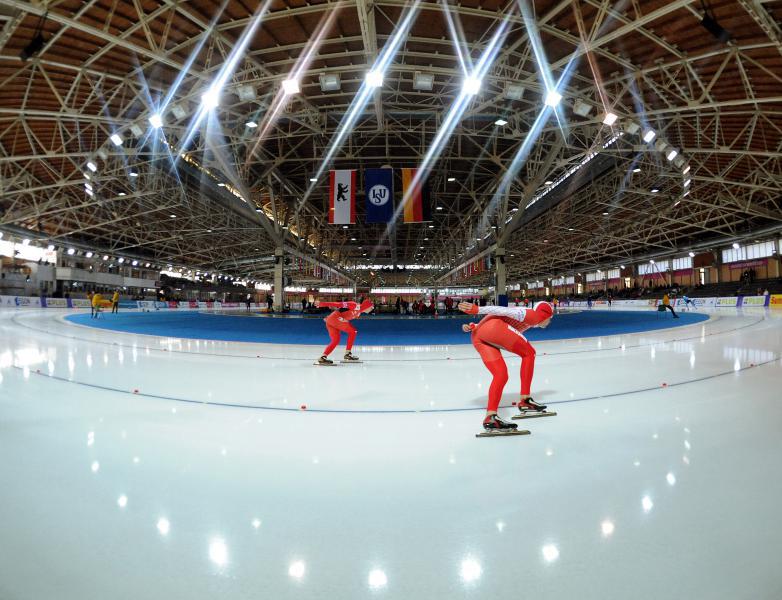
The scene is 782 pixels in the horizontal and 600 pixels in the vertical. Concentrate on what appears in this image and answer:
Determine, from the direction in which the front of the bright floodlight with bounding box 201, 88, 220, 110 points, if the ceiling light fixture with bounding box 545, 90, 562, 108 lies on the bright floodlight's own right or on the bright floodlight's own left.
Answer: on the bright floodlight's own left

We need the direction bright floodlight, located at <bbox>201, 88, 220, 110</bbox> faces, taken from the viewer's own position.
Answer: facing the viewer

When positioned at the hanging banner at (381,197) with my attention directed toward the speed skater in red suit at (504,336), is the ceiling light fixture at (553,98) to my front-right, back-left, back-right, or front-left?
front-left

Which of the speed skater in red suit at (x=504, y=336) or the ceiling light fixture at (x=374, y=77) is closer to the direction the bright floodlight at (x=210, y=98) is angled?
the speed skater in red suit

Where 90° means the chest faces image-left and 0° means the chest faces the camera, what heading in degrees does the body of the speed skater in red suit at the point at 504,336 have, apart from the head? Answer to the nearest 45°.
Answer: approximately 270°

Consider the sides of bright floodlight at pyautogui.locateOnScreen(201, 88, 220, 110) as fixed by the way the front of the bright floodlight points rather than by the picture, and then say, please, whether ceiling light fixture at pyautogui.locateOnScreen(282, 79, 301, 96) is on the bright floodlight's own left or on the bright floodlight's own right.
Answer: on the bright floodlight's own left

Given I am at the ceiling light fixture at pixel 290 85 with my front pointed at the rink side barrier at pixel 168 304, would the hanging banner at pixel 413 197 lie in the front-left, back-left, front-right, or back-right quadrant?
front-right
